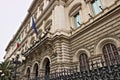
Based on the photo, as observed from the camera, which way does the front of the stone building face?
facing the viewer and to the left of the viewer
